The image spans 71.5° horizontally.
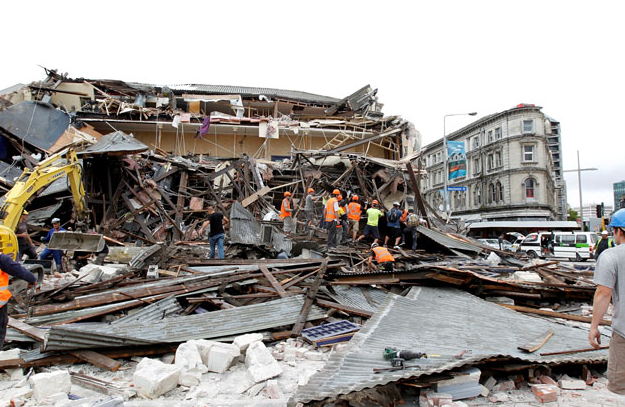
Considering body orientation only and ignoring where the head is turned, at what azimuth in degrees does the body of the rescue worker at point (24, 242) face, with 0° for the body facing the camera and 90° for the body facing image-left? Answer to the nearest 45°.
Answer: approximately 270°

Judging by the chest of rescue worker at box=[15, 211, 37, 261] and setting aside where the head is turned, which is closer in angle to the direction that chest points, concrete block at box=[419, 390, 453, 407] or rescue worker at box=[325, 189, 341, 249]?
the rescue worker

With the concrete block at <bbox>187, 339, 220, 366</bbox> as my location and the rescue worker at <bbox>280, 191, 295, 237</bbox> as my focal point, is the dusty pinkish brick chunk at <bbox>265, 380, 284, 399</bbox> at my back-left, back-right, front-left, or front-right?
back-right

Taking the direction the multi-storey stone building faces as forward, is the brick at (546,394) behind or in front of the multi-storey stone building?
in front

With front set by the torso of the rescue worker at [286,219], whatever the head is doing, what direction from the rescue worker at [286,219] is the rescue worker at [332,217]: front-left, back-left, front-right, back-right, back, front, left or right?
front-right

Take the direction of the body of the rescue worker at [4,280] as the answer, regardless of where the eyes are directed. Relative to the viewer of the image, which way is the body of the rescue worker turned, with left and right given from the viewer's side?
facing to the right of the viewer

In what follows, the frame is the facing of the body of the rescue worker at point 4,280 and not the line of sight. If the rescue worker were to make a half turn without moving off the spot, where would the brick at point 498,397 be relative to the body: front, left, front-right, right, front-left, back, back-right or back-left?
back-left

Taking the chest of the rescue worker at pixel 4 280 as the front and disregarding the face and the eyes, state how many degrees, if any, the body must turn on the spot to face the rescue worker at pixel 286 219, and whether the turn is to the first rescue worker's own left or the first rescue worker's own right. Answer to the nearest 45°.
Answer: approximately 45° to the first rescue worker's own left
